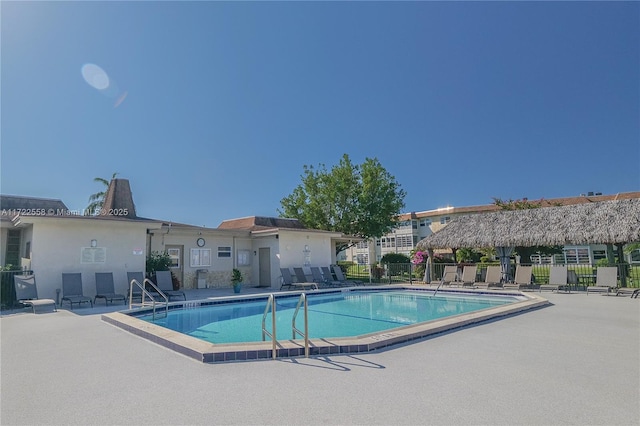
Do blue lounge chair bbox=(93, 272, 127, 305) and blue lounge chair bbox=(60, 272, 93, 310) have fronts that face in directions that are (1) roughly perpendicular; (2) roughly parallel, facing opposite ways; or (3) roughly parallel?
roughly parallel

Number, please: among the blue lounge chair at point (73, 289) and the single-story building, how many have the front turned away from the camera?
0

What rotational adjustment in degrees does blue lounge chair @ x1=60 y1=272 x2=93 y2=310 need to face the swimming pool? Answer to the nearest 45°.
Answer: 0° — it already faces it

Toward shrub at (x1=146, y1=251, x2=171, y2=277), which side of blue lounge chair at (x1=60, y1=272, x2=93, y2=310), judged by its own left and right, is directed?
left

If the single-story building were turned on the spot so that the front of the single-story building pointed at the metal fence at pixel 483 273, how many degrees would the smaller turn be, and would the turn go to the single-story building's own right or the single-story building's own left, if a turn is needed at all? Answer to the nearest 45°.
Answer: approximately 90° to the single-story building's own left

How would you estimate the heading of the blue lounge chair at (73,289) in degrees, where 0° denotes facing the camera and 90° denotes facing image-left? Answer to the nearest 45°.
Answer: approximately 315°

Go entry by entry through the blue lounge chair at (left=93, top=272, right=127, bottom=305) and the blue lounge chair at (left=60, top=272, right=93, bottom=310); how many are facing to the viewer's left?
0

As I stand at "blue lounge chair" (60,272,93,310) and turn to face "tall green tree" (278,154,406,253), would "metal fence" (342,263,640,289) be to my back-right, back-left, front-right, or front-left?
front-right

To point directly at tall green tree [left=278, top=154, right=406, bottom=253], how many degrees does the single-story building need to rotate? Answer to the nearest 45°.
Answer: approximately 135° to its left

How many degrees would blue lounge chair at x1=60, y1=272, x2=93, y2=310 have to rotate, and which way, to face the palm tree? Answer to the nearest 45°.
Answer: approximately 135° to its left

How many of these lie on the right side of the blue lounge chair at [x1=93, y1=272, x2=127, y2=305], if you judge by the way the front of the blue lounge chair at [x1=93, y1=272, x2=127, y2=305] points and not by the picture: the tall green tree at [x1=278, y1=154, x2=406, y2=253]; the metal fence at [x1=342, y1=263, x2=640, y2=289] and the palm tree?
0

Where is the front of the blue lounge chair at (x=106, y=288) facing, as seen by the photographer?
facing the viewer and to the right of the viewer

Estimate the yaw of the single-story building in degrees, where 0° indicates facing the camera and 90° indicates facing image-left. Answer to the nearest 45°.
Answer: approximately 0°

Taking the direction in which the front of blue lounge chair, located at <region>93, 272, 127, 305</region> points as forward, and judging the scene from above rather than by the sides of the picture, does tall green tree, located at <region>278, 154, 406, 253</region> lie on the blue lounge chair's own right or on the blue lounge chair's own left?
on the blue lounge chair's own left
